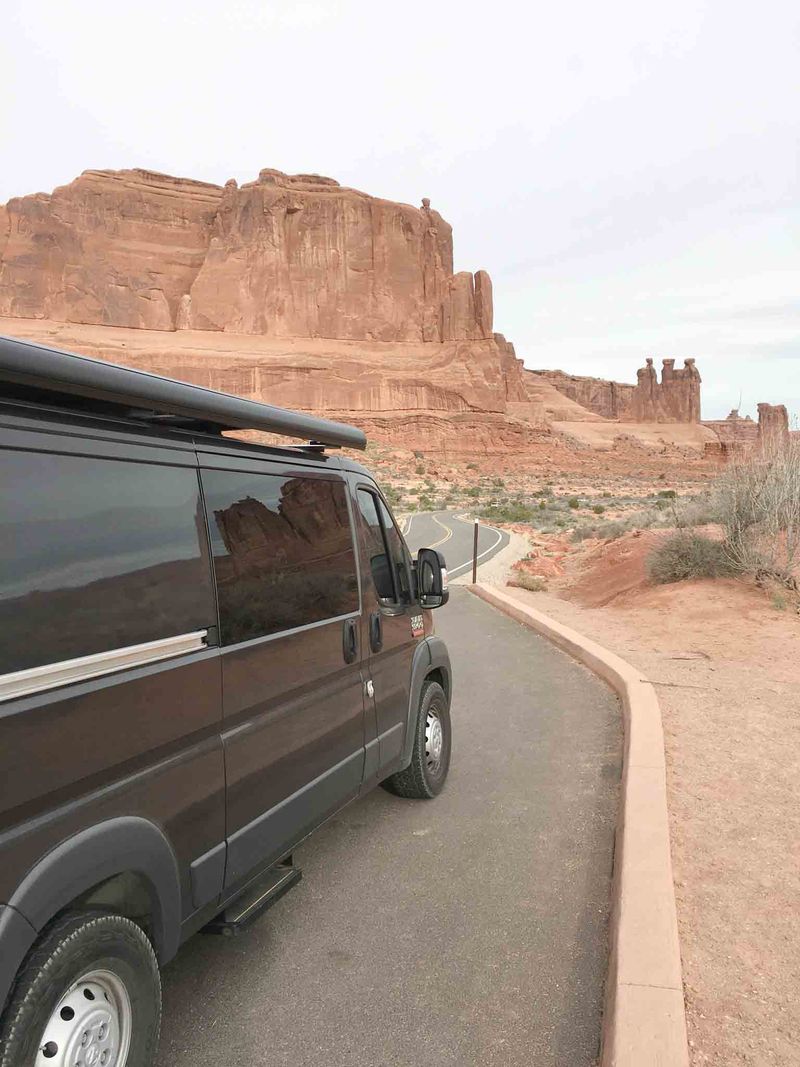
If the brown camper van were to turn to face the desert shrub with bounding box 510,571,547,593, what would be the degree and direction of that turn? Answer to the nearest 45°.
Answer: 0° — it already faces it

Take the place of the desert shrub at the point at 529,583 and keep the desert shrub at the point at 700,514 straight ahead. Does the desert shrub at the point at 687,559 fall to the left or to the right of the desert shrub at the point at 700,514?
right

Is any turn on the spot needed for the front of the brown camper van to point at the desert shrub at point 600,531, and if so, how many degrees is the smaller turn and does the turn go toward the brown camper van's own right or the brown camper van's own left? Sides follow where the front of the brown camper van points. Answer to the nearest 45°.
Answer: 0° — it already faces it

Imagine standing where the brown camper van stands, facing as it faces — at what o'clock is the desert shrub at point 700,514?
The desert shrub is roughly at 12 o'clock from the brown camper van.

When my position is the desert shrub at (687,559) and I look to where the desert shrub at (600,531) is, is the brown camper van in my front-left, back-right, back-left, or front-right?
back-left

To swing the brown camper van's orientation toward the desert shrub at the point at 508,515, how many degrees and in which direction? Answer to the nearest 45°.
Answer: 0° — it already faces it

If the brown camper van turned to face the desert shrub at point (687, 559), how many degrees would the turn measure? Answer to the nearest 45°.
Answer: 0° — it already faces it

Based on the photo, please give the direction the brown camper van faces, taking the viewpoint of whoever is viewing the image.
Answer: facing away from the viewer and to the right of the viewer
